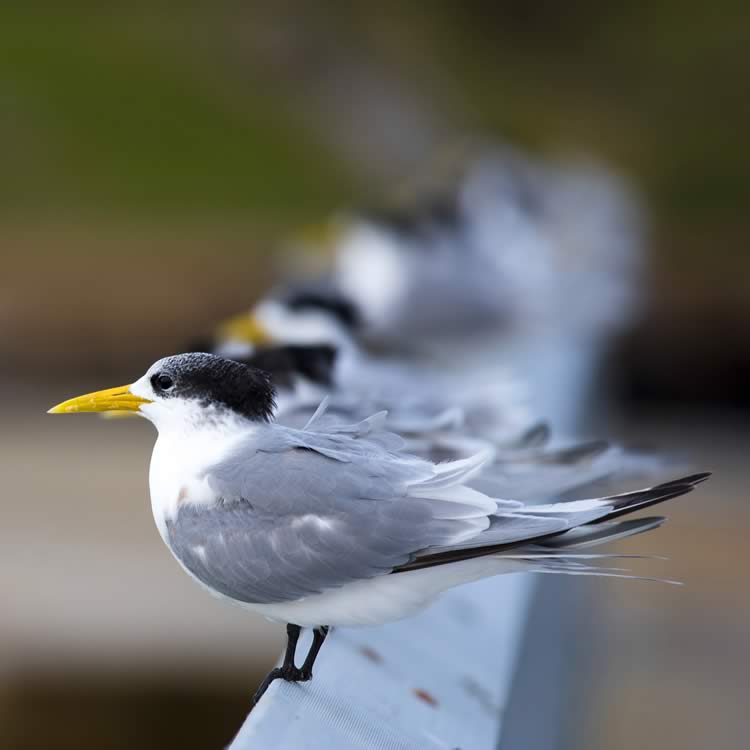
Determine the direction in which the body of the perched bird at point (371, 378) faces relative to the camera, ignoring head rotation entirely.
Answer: to the viewer's left

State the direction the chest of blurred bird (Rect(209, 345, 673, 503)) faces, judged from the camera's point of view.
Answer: to the viewer's left

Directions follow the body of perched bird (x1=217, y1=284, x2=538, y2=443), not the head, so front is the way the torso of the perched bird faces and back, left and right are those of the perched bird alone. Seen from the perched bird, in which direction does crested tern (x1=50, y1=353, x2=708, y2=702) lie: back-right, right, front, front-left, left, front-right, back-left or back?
left

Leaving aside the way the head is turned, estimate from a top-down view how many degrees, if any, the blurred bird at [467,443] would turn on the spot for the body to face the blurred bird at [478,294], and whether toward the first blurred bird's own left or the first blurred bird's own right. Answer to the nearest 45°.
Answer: approximately 90° to the first blurred bird's own right

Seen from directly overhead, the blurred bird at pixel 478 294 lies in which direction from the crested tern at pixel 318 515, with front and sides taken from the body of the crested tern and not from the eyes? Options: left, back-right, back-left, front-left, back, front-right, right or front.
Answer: right

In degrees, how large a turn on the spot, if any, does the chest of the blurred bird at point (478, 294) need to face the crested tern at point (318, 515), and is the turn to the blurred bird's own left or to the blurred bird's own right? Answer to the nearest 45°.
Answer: approximately 90° to the blurred bird's own left

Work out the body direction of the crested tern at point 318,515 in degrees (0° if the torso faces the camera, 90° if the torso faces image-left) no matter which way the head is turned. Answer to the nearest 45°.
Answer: approximately 90°

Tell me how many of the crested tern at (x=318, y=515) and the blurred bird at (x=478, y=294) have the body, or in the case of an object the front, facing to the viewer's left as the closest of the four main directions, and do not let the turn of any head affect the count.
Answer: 2

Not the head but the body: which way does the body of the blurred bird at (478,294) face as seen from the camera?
to the viewer's left

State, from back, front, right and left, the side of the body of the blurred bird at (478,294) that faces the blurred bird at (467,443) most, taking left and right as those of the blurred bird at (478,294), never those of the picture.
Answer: left
